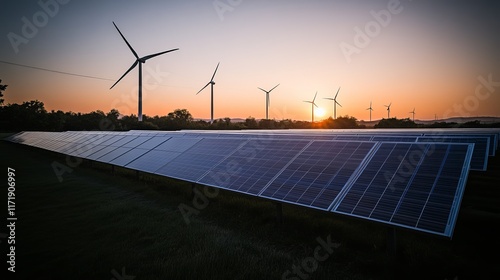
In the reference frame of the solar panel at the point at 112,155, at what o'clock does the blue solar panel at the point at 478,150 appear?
The blue solar panel is roughly at 9 o'clock from the solar panel.

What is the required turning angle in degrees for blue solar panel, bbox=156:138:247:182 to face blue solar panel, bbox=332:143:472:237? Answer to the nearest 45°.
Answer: approximately 90° to its left

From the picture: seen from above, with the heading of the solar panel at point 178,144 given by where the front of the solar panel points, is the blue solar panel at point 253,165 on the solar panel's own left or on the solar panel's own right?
on the solar panel's own left

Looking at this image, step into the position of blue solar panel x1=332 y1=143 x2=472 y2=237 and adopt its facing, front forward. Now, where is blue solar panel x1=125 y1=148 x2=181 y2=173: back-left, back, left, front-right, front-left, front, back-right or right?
front-right

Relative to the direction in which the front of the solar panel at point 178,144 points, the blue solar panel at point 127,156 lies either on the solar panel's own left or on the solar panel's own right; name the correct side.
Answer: on the solar panel's own right

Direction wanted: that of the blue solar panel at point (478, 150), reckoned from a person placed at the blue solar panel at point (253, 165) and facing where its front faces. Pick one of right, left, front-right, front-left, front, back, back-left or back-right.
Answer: back-left

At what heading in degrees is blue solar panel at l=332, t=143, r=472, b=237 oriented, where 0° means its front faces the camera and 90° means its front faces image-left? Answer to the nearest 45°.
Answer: approximately 45°

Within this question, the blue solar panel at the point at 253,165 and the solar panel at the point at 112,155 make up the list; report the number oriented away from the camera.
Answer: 0

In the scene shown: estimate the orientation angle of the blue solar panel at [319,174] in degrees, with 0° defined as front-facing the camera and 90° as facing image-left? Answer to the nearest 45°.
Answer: approximately 45°

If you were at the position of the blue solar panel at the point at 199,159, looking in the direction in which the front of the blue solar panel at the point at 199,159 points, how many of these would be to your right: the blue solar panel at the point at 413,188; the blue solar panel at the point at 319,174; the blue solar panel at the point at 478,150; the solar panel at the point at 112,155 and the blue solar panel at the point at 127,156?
2

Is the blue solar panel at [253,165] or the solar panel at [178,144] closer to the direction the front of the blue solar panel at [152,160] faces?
the blue solar panel
